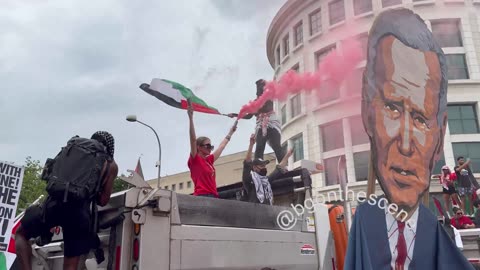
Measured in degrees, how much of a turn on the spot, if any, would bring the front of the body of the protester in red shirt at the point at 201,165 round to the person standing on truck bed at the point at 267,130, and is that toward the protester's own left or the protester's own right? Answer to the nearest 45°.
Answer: approximately 135° to the protester's own left

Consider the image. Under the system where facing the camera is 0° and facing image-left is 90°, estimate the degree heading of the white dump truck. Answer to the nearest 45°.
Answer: approximately 225°

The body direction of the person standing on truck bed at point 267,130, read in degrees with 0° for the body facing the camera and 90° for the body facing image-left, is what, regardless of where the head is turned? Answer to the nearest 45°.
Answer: approximately 45°

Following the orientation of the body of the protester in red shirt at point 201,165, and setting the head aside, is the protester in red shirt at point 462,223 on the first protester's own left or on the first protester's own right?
on the first protester's own left

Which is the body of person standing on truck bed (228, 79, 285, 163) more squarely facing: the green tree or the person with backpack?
the person with backpack

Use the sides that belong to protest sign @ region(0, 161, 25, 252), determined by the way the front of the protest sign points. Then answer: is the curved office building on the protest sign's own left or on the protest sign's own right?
on the protest sign's own left

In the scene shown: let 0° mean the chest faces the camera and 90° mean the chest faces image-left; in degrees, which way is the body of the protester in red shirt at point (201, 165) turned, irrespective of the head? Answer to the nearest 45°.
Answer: approximately 315°

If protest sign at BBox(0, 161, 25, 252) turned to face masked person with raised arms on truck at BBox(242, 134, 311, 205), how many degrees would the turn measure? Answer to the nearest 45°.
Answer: approximately 90° to its left

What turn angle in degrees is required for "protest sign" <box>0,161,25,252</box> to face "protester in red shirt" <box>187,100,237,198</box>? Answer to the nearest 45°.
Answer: approximately 135° to its left

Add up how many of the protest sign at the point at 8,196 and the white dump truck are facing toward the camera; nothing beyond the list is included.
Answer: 1
